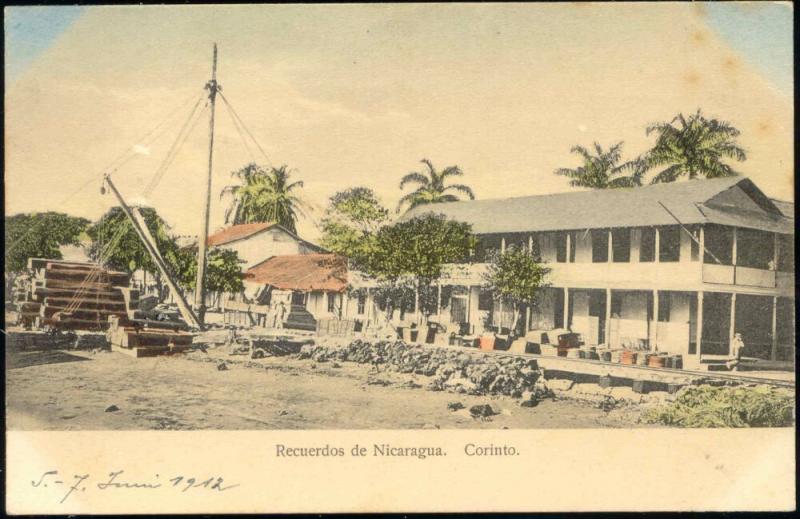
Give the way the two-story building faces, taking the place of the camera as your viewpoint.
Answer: facing the viewer and to the left of the viewer

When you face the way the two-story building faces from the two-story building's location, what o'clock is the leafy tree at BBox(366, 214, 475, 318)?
The leafy tree is roughly at 1 o'clock from the two-story building.

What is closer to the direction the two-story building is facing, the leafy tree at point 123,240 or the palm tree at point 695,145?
the leafy tree

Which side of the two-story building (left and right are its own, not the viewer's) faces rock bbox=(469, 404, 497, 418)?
front
